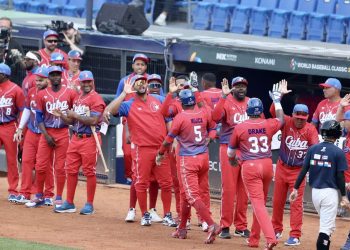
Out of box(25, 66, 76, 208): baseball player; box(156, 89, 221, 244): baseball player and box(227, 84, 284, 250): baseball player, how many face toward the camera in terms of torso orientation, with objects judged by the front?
1

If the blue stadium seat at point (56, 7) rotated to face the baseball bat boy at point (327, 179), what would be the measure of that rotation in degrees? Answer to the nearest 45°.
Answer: approximately 45° to its left

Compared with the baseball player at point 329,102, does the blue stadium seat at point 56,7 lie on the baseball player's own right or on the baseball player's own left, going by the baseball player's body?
on the baseball player's own right

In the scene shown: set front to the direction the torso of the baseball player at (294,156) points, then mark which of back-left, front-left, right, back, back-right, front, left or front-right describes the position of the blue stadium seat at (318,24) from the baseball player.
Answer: back

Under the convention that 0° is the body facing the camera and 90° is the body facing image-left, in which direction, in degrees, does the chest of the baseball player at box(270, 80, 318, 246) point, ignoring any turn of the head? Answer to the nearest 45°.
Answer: approximately 0°

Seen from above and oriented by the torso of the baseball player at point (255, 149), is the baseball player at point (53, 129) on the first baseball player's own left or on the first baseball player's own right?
on the first baseball player's own left

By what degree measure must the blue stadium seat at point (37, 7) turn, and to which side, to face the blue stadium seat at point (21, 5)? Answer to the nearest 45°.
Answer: approximately 90° to its right

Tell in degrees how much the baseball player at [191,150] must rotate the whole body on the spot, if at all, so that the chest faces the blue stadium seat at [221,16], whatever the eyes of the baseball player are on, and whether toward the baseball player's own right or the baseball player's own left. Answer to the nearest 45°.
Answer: approximately 45° to the baseball player's own right

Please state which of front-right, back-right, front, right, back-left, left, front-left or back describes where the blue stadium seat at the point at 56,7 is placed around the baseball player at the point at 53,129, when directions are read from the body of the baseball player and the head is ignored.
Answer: back

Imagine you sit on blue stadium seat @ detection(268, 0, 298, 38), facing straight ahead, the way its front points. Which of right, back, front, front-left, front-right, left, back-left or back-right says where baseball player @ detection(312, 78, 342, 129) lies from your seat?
front-left

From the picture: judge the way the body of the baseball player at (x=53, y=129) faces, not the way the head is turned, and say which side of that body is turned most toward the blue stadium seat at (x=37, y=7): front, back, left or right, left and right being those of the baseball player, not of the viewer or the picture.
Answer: back

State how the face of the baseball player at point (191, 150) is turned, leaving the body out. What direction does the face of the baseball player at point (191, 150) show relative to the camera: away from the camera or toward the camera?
away from the camera

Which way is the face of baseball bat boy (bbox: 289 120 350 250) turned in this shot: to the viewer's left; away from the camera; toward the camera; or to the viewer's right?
away from the camera

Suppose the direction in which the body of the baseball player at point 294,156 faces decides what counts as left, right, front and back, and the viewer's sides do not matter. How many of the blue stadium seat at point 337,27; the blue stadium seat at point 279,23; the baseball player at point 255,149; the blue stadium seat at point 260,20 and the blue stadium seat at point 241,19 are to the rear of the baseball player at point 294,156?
4

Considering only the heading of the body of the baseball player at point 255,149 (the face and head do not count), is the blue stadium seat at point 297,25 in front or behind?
in front
